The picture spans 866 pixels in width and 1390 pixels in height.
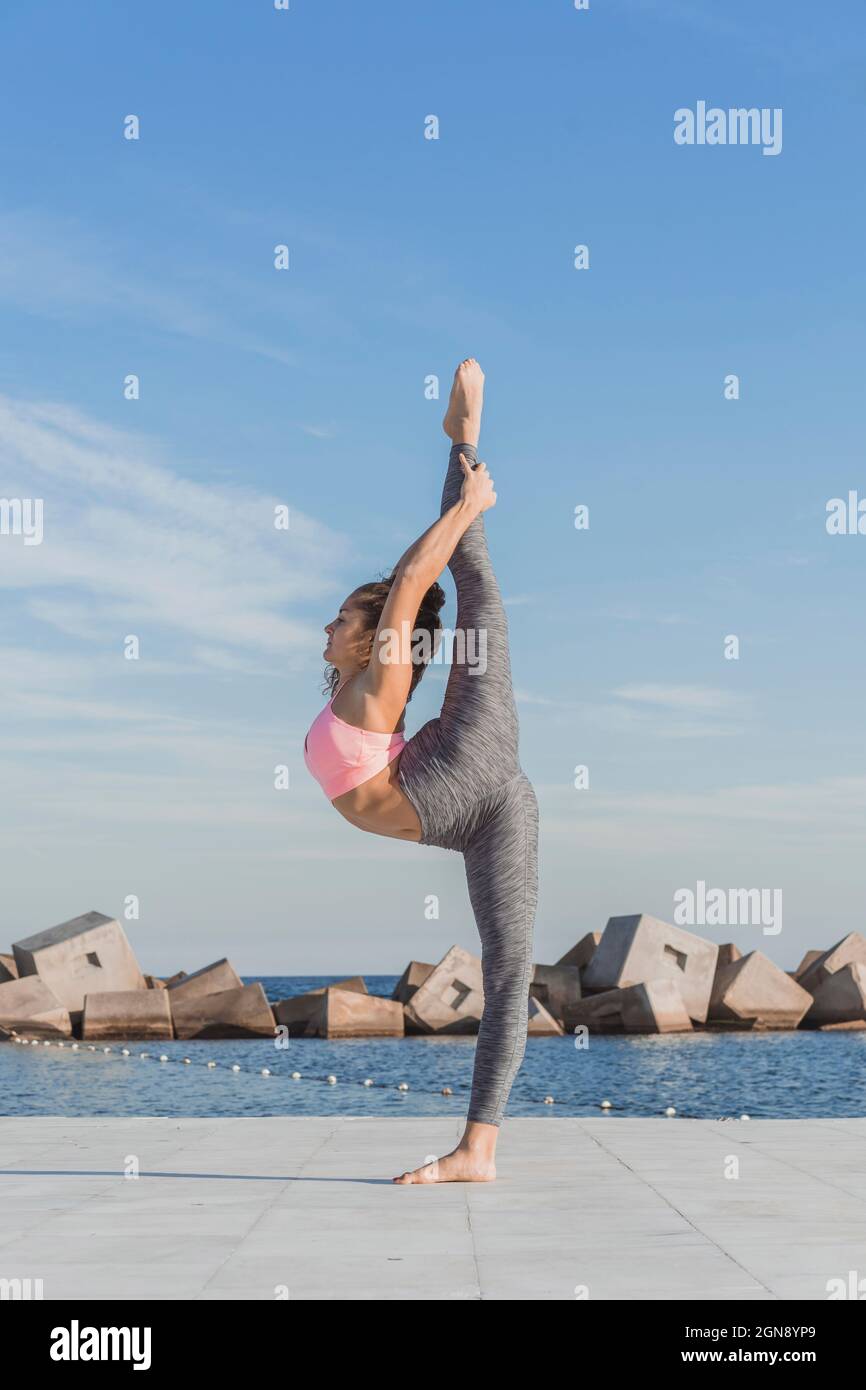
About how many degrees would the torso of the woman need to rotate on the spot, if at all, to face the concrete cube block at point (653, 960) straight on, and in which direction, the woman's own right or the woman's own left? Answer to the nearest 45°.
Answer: approximately 90° to the woman's own right

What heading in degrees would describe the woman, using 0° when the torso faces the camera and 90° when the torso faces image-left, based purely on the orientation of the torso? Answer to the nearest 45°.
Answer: approximately 90°

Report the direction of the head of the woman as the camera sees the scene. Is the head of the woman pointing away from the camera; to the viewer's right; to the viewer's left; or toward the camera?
to the viewer's left

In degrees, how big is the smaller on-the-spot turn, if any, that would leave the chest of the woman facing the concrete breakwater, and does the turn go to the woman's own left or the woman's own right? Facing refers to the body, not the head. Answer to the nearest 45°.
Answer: approximately 90° to the woman's own right

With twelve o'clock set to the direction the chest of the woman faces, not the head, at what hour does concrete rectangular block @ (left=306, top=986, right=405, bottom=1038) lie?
The concrete rectangular block is roughly at 3 o'clock from the woman.

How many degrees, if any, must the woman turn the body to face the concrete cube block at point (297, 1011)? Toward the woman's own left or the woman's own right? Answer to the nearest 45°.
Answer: approximately 90° to the woman's own right

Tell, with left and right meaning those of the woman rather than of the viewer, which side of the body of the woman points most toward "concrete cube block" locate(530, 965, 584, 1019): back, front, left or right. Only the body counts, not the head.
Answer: right

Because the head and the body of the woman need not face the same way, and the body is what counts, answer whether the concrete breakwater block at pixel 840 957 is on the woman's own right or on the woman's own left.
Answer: on the woman's own right

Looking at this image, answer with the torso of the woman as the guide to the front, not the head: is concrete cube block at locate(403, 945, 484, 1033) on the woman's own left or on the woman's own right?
on the woman's own right

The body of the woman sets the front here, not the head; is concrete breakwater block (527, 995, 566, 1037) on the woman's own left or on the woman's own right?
on the woman's own right
